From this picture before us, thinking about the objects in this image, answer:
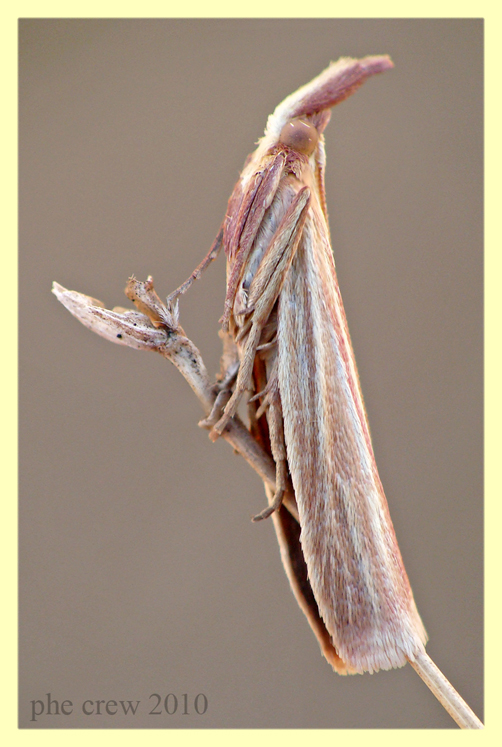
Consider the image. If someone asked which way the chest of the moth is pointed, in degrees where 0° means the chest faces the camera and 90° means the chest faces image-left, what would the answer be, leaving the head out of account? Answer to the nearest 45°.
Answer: approximately 90°
